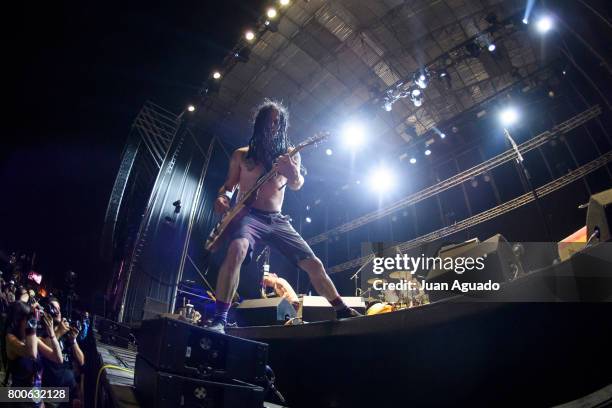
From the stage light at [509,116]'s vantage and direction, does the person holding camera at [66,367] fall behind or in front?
in front

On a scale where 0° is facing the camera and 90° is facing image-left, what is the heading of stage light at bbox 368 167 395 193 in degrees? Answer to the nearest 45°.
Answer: approximately 0°

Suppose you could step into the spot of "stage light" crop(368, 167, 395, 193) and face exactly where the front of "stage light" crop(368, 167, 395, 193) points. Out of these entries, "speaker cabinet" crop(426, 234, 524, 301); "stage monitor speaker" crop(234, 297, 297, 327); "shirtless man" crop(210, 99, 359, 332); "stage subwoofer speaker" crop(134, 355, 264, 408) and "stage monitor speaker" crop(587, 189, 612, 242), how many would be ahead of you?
5

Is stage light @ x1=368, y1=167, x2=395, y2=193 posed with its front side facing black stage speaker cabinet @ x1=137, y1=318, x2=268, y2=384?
yes

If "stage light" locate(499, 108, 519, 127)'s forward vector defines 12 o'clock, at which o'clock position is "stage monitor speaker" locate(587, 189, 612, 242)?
The stage monitor speaker is roughly at 12 o'clock from the stage light.

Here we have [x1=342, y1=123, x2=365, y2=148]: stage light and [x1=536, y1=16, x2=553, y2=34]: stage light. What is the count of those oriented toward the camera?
2

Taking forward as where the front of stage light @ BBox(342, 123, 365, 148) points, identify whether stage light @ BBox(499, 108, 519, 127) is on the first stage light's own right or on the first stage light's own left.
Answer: on the first stage light's own left

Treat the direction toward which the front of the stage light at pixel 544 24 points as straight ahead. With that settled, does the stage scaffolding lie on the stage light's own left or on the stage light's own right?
on the stage light's own right
